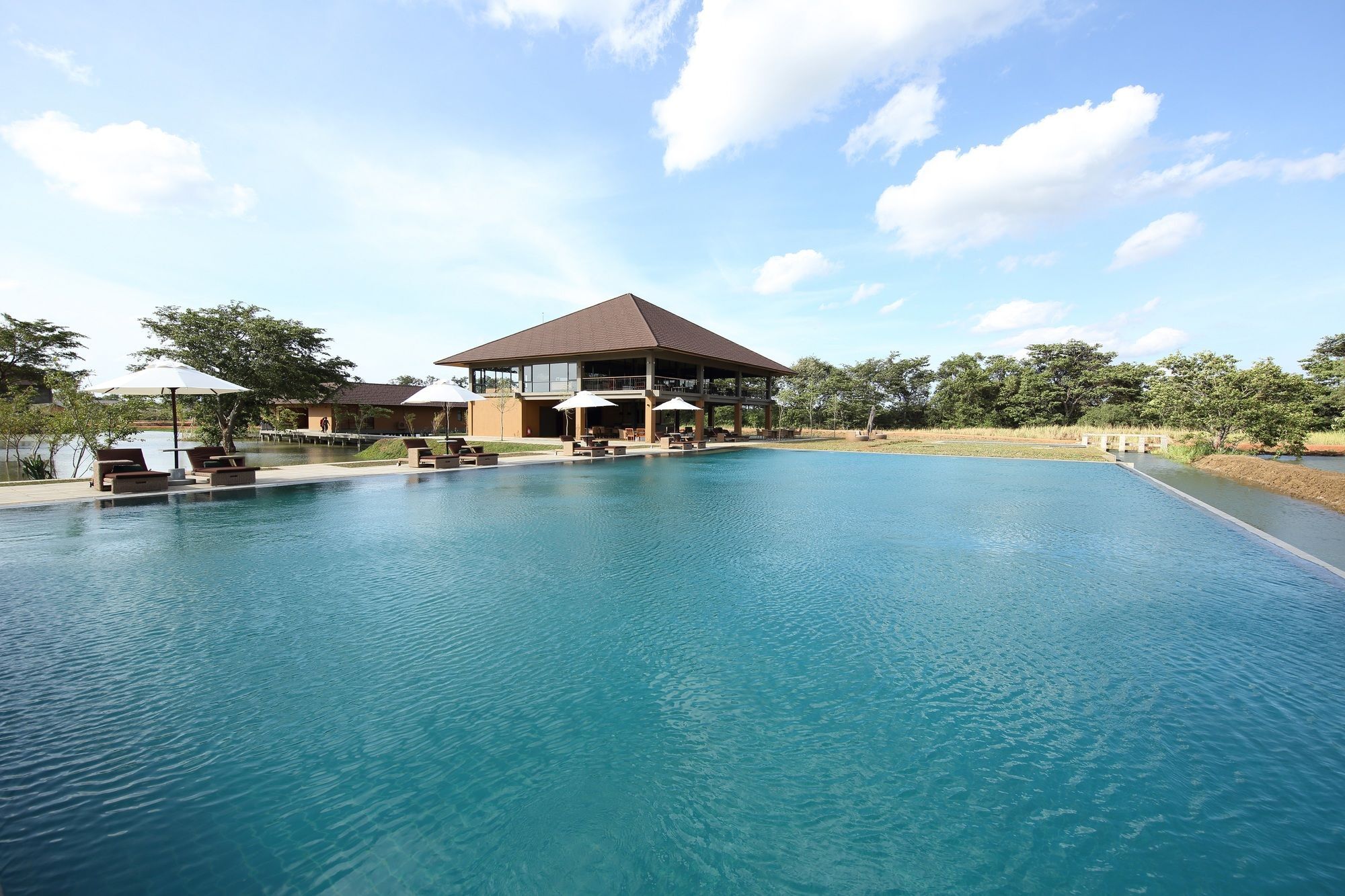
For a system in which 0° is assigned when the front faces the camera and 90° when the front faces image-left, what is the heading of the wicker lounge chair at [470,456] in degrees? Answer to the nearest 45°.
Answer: approximately 315°

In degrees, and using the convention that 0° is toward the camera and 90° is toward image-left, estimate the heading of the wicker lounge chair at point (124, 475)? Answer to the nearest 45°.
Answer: approximately 315°

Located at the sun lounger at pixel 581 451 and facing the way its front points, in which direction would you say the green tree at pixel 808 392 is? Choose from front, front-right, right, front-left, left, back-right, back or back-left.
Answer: left

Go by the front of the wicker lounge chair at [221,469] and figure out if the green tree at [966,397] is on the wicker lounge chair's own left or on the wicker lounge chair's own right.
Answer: on the wicker lounge chair's own left

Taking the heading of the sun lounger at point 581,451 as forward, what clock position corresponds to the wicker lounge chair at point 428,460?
The wicker lounge chair is roughly at 3 o'clock from the sun lounger.

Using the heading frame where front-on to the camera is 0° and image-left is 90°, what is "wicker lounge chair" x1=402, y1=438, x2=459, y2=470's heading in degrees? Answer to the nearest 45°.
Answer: approximately 315°

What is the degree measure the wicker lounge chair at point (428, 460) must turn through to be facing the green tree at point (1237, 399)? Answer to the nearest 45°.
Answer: approximately 45° to its left

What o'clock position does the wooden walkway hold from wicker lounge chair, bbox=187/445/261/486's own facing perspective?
The wooden walkway is roughly at 8 o'clock from the wicker lounge chair.

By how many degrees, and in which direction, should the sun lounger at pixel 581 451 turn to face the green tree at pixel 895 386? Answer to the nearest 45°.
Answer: approximately 90° to its left

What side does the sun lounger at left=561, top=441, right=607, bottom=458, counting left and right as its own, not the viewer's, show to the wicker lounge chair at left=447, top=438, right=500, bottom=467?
right
